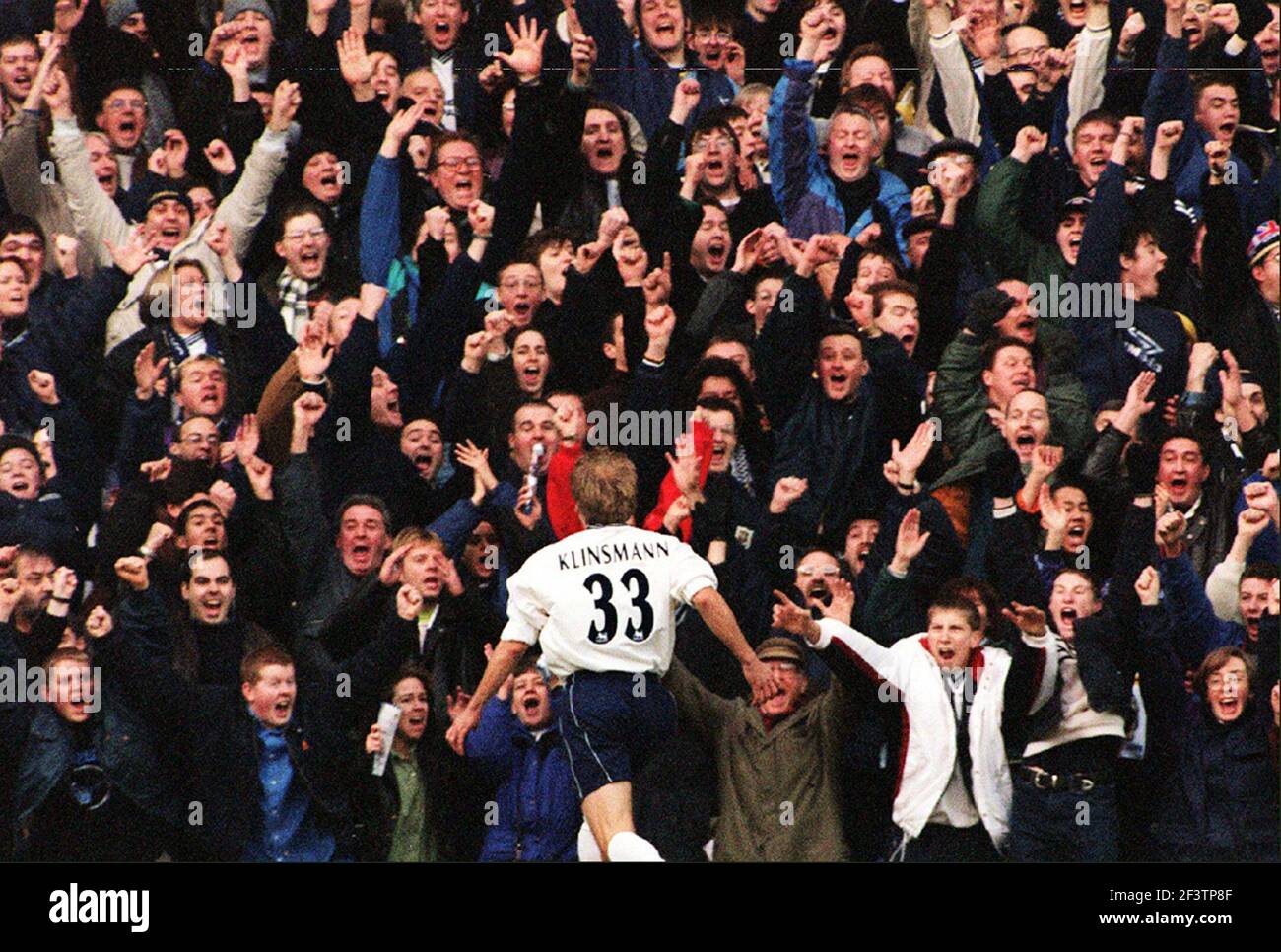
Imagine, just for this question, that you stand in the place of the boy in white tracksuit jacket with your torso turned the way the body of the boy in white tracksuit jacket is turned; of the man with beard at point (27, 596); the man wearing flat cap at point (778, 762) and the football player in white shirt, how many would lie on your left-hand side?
0

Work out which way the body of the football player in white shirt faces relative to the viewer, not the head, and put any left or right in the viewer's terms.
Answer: facing away from the viewer

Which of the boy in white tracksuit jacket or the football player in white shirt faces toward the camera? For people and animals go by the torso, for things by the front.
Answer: the boy in white tracksuit jacket

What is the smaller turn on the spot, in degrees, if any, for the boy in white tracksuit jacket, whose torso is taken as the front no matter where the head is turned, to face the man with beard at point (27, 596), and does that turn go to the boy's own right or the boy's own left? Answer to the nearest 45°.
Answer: approximately 90° to the boy's own right

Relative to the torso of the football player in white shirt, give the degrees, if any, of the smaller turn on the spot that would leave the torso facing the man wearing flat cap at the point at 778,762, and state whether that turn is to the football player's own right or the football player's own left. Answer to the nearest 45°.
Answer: approximately 45° to the football player's own right

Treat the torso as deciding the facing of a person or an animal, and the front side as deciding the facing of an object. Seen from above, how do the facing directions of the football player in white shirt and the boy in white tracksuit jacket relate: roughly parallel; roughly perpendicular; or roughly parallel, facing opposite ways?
roughly parallel, facing opposite ways

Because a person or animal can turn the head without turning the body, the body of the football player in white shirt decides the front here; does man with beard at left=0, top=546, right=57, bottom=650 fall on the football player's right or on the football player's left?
on the football player's left

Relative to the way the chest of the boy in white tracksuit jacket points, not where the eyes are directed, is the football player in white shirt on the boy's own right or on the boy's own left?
on the boy's own right

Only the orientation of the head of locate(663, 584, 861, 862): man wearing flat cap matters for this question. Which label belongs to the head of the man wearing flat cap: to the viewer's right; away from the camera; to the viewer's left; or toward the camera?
toward the camera

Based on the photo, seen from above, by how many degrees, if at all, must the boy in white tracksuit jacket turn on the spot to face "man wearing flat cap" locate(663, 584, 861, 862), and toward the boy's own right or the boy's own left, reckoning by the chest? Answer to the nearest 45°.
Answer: approximately 90° to the boy's own right

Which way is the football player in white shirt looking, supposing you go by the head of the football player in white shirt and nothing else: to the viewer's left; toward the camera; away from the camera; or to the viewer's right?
away from the camera

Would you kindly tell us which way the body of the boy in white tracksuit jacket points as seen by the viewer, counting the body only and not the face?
toward the camera

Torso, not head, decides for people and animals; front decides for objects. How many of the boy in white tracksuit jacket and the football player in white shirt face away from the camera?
1
